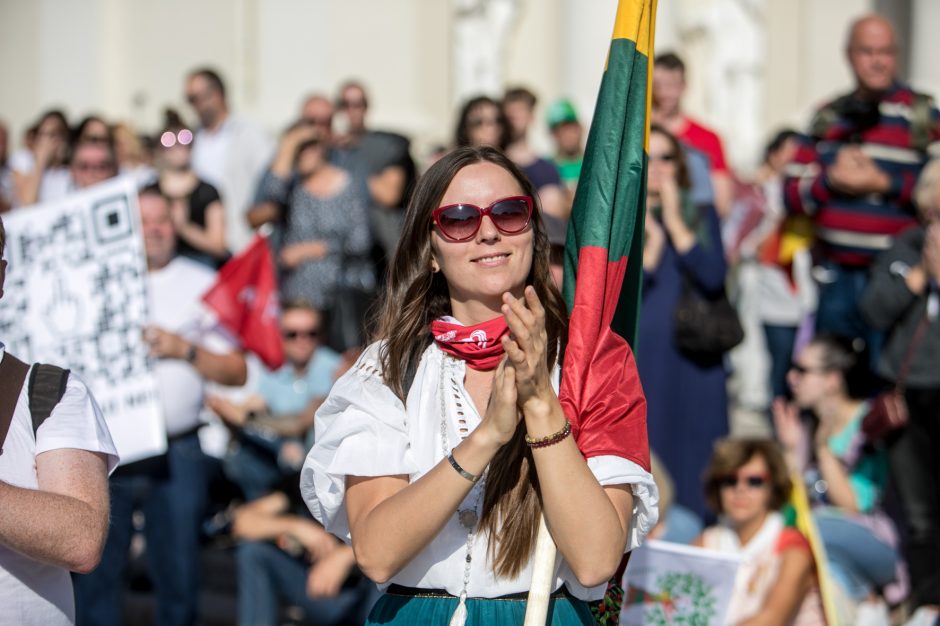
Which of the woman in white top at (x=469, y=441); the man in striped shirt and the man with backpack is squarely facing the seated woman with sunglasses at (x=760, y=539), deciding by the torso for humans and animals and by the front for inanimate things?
the man in striped shirt

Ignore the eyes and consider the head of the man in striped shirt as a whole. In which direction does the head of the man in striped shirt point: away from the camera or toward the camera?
toward the camera

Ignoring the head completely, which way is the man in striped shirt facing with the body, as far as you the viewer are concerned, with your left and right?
facing the viewer

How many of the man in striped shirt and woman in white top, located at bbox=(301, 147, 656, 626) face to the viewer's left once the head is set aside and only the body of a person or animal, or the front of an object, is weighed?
0

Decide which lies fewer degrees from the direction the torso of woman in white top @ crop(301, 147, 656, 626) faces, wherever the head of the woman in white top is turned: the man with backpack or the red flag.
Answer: the man with backpack

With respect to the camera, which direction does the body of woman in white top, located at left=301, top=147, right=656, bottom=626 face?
toward the camera

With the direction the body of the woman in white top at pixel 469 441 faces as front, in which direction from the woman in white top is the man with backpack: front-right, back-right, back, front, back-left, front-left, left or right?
right

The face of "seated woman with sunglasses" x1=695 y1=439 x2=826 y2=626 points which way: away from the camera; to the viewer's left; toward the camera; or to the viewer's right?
toward the camera

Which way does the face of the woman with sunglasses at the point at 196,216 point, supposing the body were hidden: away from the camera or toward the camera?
toward the camera
